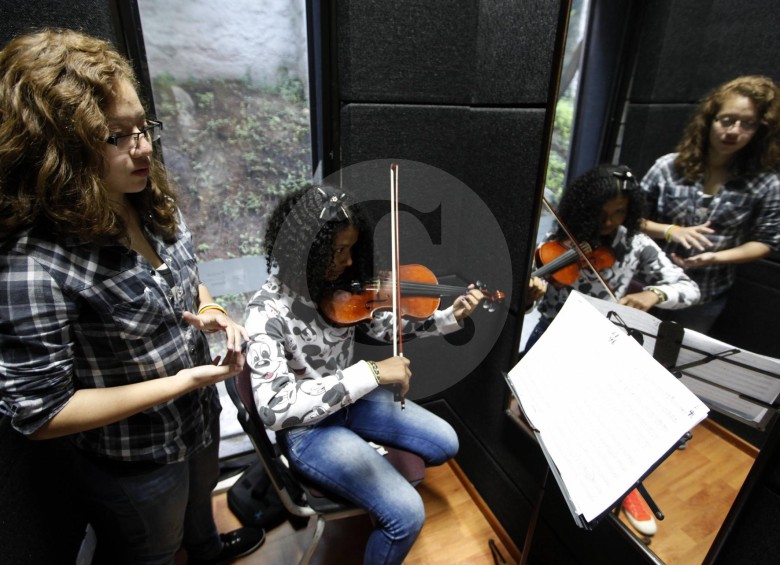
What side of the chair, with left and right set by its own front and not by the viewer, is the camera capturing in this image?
right

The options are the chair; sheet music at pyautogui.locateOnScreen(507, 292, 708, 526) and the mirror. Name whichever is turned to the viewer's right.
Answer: the chair

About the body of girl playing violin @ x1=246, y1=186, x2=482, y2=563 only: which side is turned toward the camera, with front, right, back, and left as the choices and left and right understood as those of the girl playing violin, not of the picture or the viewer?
right

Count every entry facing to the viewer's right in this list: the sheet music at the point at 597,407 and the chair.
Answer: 1

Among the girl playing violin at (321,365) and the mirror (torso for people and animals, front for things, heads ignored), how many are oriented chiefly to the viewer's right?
1

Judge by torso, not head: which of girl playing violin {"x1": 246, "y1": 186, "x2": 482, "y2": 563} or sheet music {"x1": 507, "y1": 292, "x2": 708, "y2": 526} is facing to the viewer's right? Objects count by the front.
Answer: the girl playing violin

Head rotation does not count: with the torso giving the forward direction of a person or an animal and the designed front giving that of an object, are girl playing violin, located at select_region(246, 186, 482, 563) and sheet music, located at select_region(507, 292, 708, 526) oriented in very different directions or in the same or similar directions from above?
very different directions

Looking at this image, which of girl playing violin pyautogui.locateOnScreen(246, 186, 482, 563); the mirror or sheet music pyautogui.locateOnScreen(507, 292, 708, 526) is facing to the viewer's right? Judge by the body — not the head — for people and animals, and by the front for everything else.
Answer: the girl playing violin

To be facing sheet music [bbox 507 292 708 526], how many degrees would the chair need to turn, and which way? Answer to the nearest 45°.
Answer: approximately 45° to its right

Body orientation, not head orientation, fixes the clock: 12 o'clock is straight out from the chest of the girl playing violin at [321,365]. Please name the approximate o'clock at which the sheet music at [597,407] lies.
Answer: The sheet music is roughly at 1 o'clock from the girl playing violin.

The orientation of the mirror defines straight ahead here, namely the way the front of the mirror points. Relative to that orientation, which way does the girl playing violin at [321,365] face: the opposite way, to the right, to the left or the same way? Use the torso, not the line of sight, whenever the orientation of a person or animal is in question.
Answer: the opposite way

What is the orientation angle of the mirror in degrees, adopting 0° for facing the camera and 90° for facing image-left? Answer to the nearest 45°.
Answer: approximately 45°

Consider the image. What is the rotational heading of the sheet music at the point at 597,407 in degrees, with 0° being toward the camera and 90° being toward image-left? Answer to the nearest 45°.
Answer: approximately 45°
